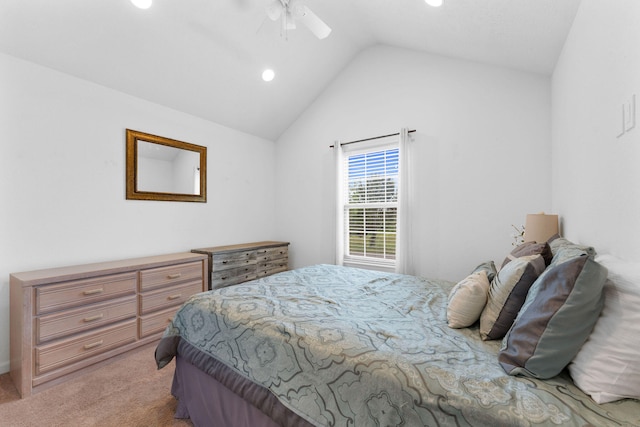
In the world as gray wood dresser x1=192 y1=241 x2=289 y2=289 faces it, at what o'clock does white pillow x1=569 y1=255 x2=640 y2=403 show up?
The white pillow is roughly at 1 o'clock from the gray wood dresser.

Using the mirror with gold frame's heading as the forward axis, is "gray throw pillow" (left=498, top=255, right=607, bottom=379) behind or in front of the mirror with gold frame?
in front

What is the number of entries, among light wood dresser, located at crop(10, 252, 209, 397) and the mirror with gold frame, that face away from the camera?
0

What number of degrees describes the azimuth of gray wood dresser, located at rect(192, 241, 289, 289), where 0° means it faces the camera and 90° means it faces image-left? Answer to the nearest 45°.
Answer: approximately 315°

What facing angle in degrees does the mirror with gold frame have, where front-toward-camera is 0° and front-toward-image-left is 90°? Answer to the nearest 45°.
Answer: approximately 315°

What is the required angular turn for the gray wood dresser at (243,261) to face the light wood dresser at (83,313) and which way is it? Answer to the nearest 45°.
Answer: approximately 90° to its right

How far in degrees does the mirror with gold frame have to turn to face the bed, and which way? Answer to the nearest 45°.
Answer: approximately 45° to its right

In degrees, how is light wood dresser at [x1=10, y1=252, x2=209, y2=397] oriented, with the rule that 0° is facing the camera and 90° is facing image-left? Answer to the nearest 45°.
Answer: approximately 315°

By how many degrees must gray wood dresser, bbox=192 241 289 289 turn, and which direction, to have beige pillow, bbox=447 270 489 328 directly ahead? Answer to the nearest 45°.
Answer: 0° — it already faces it

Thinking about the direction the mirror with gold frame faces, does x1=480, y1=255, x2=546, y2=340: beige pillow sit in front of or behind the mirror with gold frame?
in front
